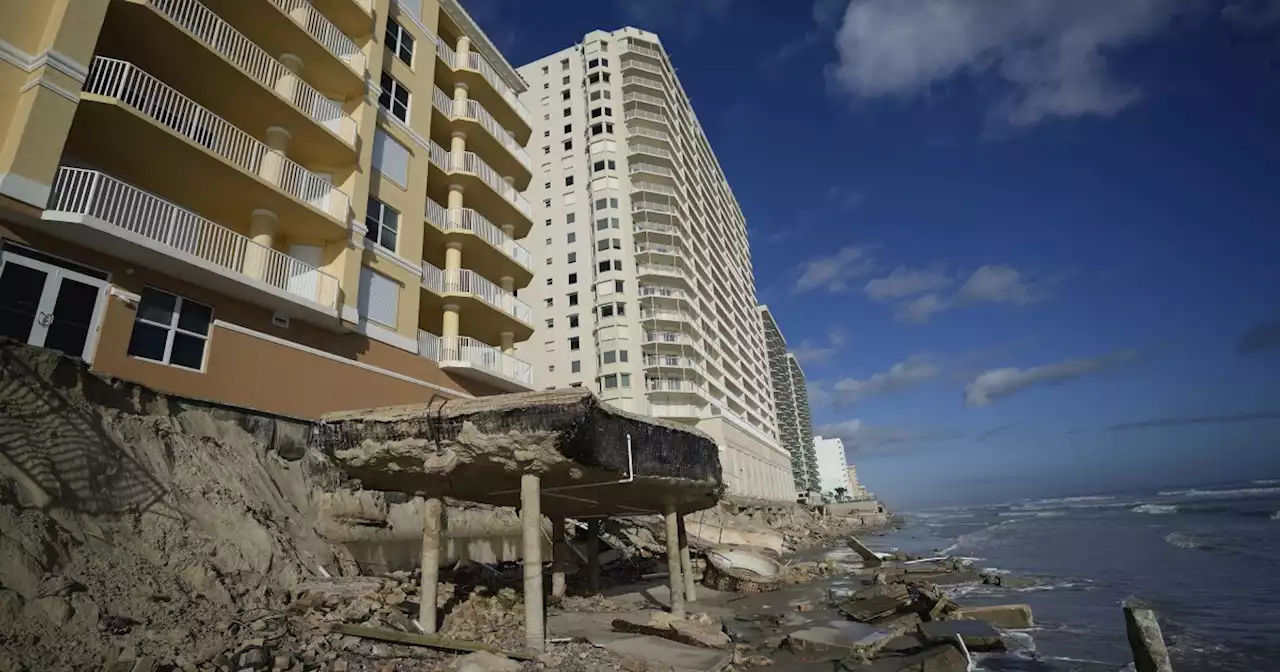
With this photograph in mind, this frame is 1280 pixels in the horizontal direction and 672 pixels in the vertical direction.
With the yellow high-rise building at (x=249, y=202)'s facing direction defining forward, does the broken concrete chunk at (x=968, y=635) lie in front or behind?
in front

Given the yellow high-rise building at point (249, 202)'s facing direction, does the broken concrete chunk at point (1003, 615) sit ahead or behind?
ahead

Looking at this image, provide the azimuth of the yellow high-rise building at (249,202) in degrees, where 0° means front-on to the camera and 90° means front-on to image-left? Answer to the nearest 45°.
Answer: approximately 315°

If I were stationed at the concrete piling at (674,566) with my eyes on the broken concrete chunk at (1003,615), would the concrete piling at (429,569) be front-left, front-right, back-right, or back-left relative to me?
back-right

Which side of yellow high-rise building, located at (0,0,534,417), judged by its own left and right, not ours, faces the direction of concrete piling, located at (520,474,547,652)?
front

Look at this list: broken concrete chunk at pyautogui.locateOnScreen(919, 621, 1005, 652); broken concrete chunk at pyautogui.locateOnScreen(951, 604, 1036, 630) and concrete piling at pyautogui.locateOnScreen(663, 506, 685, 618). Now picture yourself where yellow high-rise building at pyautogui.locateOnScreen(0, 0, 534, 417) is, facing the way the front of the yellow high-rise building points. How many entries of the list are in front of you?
3
